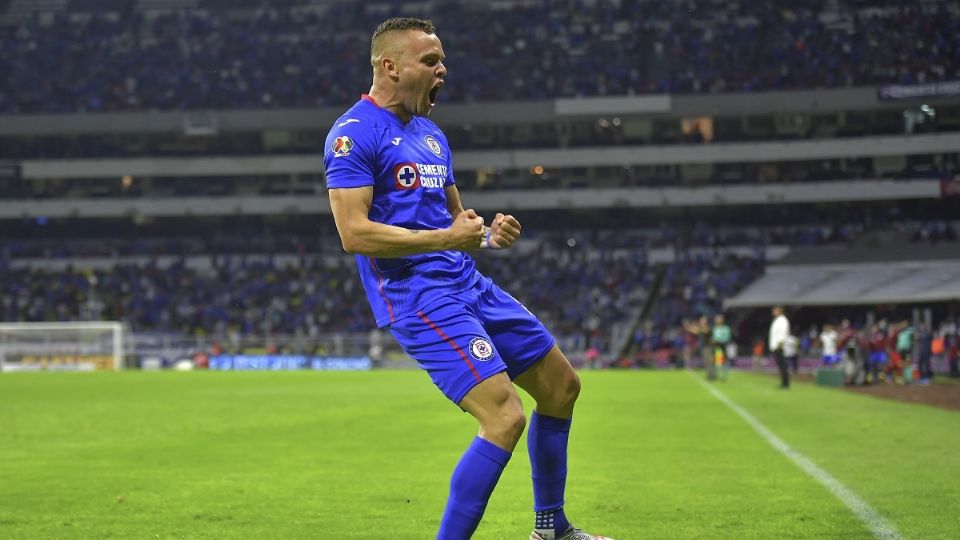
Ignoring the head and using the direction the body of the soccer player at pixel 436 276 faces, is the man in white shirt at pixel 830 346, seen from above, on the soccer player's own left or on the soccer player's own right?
on the soccer player's own left

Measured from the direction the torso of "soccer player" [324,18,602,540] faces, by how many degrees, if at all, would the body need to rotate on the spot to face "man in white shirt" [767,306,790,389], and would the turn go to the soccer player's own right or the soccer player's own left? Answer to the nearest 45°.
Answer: approximately 135° to the soccer player's own left

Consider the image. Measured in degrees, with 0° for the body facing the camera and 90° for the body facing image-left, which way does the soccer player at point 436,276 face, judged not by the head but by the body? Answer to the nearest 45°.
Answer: approximately 315°
